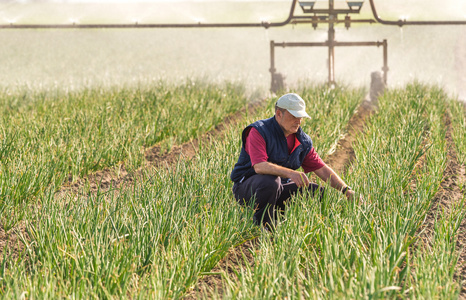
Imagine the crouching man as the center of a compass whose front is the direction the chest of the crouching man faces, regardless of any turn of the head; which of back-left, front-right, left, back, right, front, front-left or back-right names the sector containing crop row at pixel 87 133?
back

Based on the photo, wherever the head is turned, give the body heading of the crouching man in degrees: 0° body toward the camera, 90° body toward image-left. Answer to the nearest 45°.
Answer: approximately 315°

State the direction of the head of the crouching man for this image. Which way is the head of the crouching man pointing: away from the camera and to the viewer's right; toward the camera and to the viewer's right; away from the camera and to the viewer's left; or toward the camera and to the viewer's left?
toward the camera and to the viewer's right
